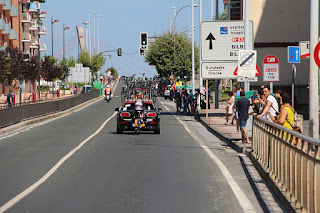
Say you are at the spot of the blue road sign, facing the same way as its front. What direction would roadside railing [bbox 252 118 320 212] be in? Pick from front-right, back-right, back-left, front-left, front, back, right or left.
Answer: front

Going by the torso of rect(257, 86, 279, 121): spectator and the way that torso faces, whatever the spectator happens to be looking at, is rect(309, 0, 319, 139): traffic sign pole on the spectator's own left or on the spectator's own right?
on the spectator's own left

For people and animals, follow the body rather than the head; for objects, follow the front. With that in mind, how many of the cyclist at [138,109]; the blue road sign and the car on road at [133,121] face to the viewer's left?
0

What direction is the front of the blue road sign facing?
toward the camera

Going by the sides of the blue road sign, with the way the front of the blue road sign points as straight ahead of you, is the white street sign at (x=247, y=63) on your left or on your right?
on your right

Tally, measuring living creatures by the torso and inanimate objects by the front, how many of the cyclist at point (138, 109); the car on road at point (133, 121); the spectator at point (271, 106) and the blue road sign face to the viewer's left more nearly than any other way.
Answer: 1

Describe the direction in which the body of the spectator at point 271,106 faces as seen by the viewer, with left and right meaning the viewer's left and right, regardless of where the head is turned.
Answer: facing to the left of the viewer

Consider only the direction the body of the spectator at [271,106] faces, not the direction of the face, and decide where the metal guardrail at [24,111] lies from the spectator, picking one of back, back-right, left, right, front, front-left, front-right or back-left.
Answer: front-right
